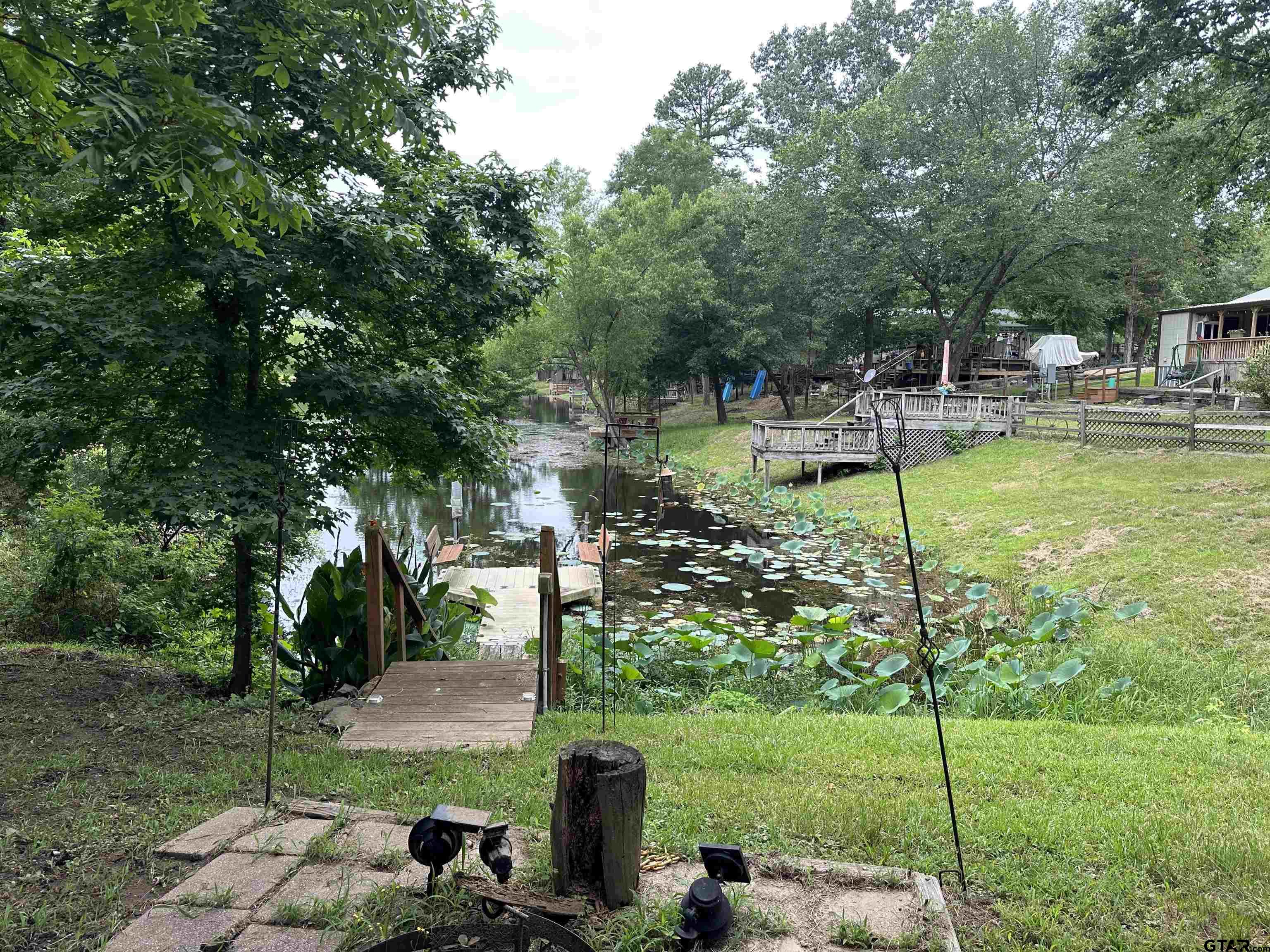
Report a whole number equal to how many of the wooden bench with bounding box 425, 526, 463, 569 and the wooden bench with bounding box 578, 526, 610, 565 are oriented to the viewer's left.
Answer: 1

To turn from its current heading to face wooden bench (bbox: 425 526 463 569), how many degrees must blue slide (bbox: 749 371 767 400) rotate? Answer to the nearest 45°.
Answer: approximately 45° to its left

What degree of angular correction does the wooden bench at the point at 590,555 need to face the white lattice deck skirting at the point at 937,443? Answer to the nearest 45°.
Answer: approximately 135° to its right

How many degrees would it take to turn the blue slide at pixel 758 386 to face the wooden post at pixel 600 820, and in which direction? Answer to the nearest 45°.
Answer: approximately 45° to its left

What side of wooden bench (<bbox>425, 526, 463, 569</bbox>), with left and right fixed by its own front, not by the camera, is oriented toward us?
right

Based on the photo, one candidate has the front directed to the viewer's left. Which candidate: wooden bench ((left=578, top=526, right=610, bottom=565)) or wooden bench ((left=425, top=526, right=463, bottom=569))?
wooden bench ((left=578, top=526, right=610, bottom=565))

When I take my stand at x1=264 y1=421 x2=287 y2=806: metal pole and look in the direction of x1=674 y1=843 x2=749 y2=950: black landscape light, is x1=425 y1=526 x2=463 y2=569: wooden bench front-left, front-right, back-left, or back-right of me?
back-left

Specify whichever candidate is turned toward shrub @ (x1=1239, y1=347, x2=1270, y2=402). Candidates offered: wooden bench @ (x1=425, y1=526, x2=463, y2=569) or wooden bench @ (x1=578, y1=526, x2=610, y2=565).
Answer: wooden bench @ (x1=425, y1=526, x2=463, y2=569)

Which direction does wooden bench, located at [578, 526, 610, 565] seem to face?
to the viewer's left

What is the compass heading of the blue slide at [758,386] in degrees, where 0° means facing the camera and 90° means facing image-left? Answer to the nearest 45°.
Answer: approximately 45°

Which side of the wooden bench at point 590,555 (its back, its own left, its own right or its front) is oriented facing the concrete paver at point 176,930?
left

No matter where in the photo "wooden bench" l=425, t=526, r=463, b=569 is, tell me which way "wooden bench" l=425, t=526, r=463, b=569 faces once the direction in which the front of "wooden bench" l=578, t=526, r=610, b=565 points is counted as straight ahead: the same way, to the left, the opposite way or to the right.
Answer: the opposite way
